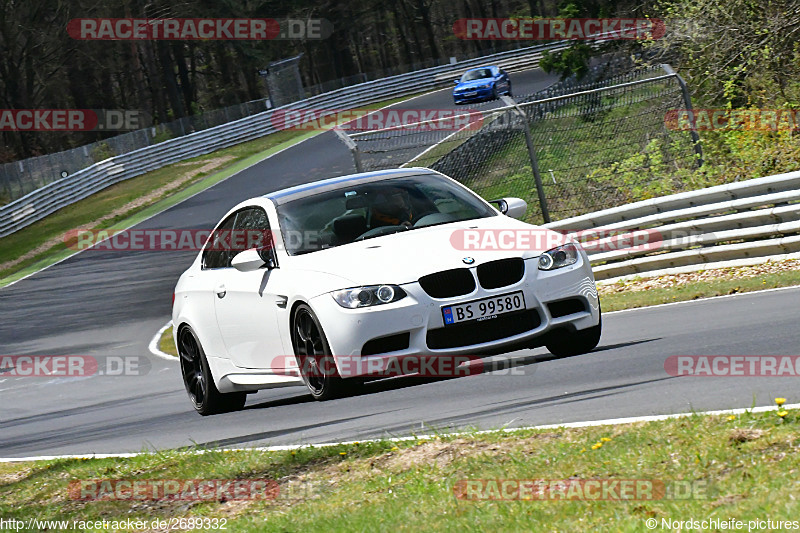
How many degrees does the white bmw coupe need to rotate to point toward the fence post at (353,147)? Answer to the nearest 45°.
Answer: approximately 135° to its left

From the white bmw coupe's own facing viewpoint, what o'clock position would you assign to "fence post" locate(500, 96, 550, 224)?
The fence post is roughly at 8 o'clock from the white bmw coupe.

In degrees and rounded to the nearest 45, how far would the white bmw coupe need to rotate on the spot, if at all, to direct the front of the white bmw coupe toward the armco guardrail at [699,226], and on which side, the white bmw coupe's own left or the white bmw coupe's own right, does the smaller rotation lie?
approximately 90° to the white bmw coupe's own left

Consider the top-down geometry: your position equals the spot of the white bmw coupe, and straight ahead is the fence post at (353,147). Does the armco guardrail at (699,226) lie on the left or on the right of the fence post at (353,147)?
right

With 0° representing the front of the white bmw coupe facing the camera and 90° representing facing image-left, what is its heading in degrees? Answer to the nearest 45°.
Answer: approximately 315°
